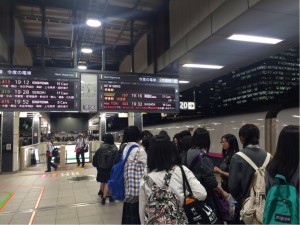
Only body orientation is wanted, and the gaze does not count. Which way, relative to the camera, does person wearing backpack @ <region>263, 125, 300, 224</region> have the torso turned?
away from the camera

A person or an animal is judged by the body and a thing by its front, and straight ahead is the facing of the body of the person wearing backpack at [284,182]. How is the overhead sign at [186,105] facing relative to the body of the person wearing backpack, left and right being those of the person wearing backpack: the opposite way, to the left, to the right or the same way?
the opposite way

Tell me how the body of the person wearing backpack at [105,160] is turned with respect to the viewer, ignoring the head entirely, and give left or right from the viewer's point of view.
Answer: facing away from the viewer

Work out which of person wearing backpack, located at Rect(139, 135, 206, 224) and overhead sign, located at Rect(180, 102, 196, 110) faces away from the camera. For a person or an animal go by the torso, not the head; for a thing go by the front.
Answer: the person wearing backpack

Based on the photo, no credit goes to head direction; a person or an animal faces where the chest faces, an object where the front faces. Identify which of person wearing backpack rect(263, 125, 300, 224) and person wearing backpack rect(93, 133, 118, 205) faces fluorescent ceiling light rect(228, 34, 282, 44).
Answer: person wearing backpack rect(263, 125, 300, 224)

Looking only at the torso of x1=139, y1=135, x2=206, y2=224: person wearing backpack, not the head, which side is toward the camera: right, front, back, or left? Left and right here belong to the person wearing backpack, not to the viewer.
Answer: back

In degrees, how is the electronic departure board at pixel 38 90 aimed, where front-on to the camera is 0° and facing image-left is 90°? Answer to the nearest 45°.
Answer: approximately 0°

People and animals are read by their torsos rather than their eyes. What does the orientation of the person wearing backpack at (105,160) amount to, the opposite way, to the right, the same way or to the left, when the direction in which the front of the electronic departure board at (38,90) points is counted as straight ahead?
the opposite way

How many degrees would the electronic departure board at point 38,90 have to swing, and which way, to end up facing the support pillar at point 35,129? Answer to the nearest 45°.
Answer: approximately 180°

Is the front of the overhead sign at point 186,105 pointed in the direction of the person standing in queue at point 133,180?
yes

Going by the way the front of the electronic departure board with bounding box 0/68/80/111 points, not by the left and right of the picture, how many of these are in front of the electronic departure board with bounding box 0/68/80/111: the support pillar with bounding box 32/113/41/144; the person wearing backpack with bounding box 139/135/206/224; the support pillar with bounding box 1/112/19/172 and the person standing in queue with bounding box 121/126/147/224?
2
